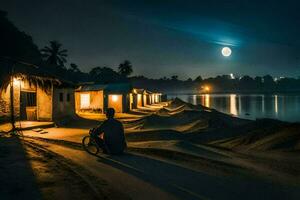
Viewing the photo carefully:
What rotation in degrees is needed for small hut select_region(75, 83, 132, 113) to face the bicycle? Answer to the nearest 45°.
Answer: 0° — it already faces it

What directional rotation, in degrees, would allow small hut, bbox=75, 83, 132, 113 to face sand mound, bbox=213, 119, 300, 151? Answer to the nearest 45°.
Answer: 0° — it already faces it

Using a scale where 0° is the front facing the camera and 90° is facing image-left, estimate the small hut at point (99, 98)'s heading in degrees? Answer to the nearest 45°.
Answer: approximately 0°

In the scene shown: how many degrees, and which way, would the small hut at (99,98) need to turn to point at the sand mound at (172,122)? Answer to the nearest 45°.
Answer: approximately 45° to its left

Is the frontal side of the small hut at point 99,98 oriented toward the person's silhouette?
yes

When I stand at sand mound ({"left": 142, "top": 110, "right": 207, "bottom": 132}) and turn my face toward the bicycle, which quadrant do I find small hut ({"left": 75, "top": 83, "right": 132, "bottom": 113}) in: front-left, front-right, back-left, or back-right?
back-right
